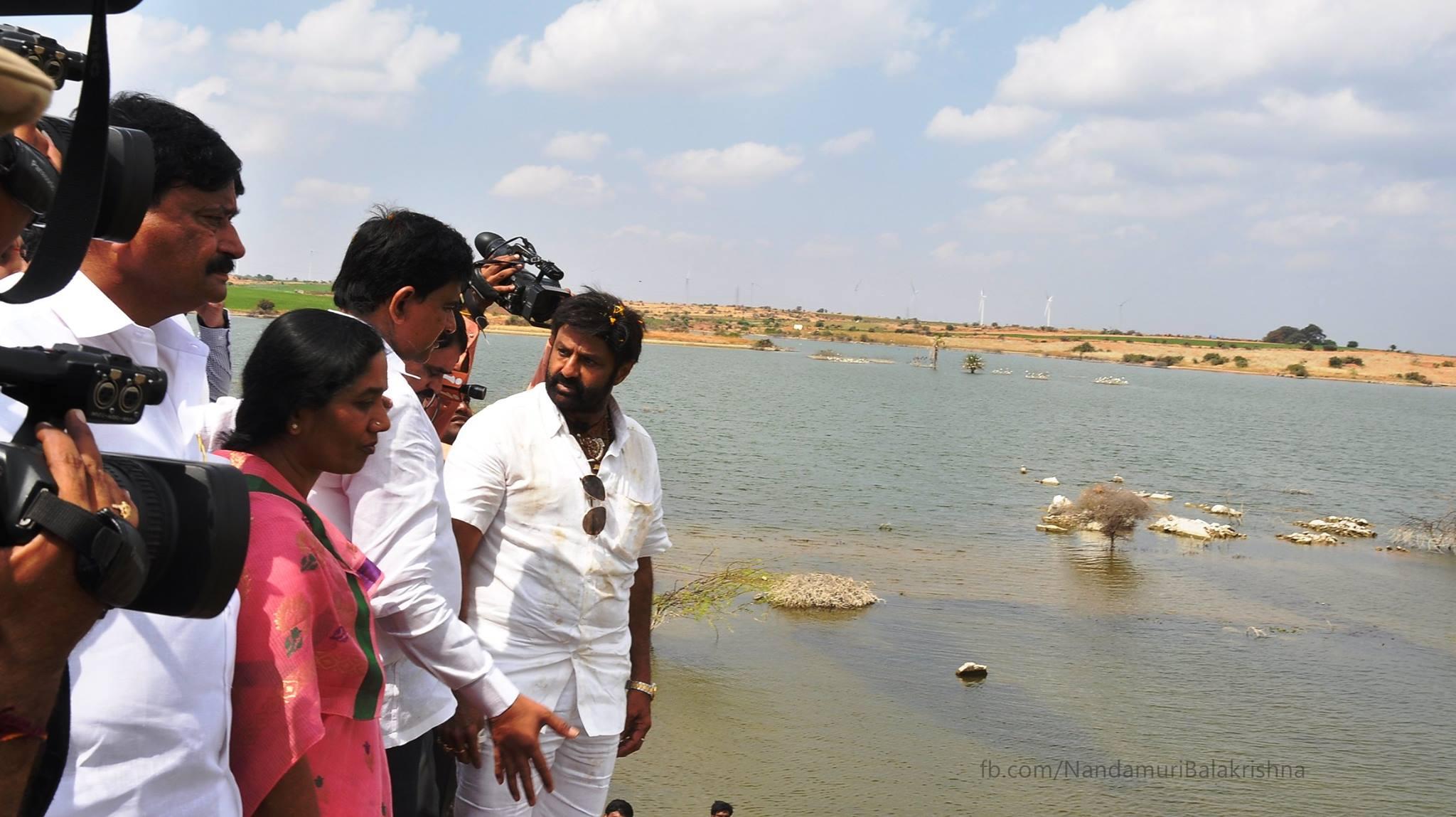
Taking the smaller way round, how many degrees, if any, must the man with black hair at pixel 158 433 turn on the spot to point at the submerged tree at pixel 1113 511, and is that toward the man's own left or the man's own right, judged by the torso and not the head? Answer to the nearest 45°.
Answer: approximately 90° to the man's own left

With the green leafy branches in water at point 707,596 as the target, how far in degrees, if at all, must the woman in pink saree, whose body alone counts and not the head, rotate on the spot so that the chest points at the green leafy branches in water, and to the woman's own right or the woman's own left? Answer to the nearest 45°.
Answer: approximately 45° to the woman's own left

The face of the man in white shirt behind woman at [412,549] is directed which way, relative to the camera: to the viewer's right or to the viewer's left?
to the viewer's right

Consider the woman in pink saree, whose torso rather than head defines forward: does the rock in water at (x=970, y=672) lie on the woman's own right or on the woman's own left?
on the woman's own left

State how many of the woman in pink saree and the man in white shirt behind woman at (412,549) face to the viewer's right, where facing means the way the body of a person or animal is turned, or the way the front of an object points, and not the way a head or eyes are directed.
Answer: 2

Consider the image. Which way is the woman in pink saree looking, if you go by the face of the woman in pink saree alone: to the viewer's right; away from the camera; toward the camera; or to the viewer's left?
to the viewer's right

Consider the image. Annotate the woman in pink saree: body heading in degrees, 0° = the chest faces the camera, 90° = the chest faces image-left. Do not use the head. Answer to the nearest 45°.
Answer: approximately 270°

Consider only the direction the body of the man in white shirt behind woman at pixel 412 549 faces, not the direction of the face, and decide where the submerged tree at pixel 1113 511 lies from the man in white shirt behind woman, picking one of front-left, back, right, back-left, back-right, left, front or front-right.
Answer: front-left

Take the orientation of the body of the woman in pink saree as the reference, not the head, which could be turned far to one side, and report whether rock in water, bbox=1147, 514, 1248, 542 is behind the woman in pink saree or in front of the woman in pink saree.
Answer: in front

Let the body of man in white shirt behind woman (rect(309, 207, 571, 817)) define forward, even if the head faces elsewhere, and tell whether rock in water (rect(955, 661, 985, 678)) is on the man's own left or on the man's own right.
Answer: on the man's own left

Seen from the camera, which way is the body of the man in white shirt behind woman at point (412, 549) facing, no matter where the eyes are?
to the viewer's right
